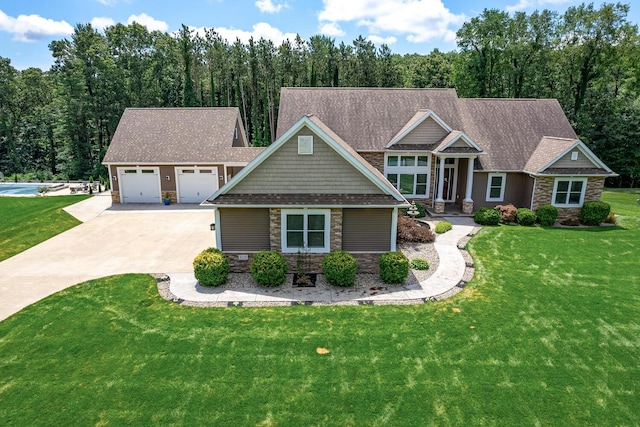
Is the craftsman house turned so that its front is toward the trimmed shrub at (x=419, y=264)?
yes

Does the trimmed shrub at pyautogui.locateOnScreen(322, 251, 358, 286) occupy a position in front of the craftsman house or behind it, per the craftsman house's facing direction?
in front

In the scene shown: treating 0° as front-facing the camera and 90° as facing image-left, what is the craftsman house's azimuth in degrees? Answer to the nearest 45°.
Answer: approximately 0°

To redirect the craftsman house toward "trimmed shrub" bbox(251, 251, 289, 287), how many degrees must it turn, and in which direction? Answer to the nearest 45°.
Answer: approximately 45° to its right

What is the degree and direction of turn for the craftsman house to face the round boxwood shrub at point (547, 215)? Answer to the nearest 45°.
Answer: approximately 45° to its left

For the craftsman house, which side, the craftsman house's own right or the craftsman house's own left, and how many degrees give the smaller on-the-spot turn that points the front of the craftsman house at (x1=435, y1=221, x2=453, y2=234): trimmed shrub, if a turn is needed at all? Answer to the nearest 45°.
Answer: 0° — it already faces it

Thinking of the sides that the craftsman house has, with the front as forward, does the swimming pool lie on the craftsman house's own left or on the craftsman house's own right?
on the craftsman house's own right

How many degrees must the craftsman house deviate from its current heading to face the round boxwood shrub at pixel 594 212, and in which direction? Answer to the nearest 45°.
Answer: approximately 90° to its left

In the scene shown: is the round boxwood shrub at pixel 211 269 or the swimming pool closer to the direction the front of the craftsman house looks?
the round boxwood shrub
